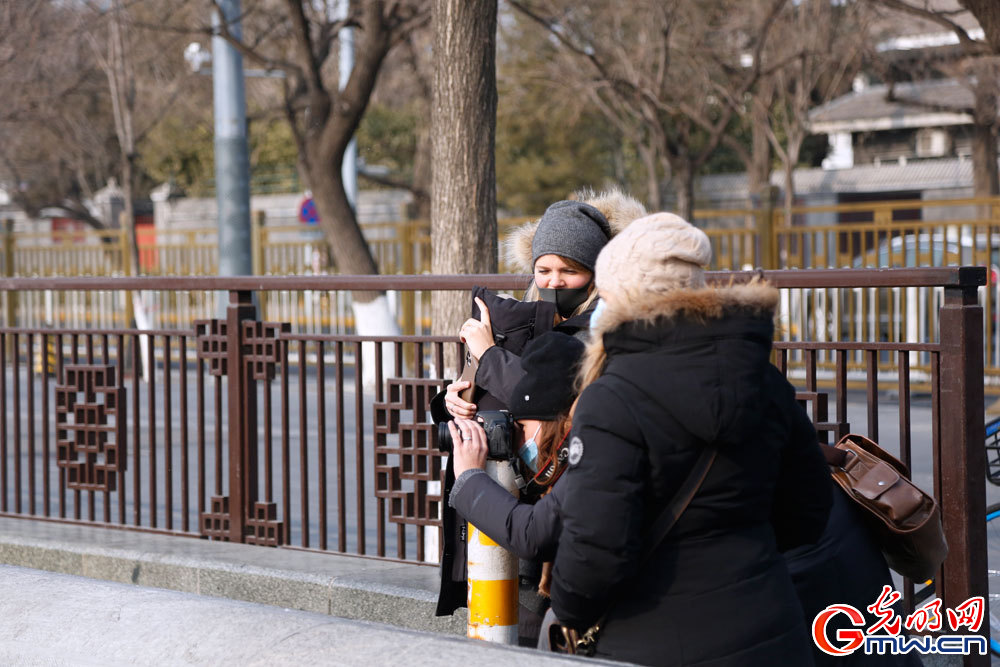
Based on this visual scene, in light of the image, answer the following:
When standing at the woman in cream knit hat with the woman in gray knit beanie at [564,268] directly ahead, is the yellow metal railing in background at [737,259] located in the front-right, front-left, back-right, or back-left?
front-right

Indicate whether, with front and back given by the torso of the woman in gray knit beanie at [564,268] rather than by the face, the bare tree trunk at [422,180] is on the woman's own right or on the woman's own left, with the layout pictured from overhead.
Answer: on the woman's own right

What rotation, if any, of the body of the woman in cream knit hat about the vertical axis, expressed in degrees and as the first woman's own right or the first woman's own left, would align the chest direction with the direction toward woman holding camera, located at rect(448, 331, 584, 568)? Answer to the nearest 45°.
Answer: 0° — they already face them

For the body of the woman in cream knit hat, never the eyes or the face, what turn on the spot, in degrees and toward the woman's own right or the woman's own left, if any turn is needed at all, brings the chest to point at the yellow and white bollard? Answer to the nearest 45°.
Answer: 0° — they already face it

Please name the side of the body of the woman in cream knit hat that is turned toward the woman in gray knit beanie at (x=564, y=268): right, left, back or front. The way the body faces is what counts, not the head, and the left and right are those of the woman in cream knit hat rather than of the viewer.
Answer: front

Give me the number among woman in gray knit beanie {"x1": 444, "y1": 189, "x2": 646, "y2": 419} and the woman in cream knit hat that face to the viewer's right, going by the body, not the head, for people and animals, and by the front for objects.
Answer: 0

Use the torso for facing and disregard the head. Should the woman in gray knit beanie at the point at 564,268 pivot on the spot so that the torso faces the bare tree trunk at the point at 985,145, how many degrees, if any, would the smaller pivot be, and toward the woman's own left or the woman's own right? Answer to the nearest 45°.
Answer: approximately 180°

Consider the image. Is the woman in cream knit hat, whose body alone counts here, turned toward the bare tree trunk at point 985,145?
no

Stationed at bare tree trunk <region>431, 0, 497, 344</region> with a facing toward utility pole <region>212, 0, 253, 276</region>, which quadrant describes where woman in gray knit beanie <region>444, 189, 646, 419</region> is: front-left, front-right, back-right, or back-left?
back-left

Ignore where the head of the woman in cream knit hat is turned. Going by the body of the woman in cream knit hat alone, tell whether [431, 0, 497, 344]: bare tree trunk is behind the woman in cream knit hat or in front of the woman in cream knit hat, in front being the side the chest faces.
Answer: in front

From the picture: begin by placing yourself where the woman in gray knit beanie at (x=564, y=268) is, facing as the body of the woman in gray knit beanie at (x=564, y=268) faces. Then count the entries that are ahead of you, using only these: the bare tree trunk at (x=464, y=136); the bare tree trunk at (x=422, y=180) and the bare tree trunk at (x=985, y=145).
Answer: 0

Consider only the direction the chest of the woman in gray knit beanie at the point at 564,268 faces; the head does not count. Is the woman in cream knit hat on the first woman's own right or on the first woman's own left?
on the first woman's own left

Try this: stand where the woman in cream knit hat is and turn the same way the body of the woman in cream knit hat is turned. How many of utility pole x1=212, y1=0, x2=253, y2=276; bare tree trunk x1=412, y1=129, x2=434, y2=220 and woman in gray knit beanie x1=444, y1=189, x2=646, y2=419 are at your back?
0

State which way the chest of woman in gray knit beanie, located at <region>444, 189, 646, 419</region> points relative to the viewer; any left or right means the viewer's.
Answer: facing the viewer and to the left of the viewer

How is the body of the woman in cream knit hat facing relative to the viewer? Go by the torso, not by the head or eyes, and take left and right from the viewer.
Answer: facing away from the viewer and to the left of the viewer

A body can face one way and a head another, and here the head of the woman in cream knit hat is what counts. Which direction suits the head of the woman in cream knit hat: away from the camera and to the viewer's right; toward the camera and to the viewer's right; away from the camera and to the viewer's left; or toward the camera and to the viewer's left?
away from the camera and to the viewer's left

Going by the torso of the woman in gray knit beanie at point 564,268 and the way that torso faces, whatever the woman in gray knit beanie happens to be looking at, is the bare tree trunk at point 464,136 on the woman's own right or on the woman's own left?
on the woman's own right

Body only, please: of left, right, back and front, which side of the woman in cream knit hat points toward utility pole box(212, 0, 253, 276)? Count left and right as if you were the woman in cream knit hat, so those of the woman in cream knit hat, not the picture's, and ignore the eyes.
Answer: front
